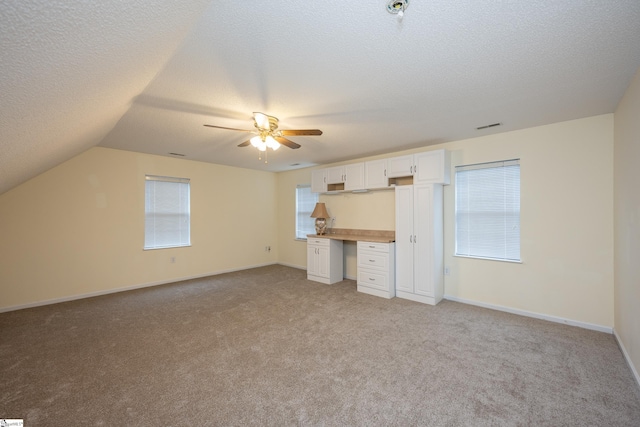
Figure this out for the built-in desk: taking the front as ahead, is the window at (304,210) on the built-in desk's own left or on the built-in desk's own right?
on the built-in desk's own right

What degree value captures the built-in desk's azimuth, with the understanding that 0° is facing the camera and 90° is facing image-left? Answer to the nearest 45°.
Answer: approximately 45°

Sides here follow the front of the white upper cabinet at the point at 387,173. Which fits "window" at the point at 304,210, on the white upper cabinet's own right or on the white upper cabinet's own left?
on the white upper cabinet's own right

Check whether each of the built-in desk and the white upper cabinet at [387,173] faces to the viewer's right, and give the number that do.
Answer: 0

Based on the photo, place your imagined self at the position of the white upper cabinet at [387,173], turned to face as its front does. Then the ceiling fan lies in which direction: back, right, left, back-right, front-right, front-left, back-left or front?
front

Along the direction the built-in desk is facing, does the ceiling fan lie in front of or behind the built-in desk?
in front

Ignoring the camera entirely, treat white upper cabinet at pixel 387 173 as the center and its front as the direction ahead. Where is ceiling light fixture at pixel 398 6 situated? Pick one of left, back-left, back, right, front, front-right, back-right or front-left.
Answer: front-left

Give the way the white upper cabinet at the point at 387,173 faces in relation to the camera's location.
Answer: facing the viewer and to the left of the viewer

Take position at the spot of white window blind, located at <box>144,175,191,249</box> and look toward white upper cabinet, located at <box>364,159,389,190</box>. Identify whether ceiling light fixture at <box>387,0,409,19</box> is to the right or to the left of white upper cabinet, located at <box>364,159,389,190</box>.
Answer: right
